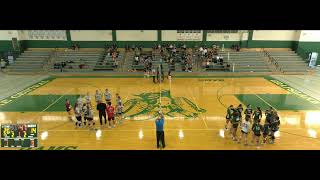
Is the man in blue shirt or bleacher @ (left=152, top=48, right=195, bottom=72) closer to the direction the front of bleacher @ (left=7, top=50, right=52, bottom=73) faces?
the man in blue shirt

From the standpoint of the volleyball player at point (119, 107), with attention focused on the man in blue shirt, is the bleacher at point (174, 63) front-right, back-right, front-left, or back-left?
back-left

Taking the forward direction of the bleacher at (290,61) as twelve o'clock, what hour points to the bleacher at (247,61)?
the bleacher at (247,61) is roughly at 2 o'clock from the bleacher at (290,61).

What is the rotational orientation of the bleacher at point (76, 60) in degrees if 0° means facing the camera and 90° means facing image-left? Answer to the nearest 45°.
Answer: approximately 0°

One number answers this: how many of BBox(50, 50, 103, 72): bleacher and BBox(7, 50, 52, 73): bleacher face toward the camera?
2

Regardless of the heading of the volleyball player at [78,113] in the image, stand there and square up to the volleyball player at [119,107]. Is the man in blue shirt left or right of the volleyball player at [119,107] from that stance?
right

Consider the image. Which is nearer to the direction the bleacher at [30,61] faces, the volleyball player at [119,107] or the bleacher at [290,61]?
the volleyball player

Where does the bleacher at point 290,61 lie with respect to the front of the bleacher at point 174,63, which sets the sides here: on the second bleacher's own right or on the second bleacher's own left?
on the second bleacher's own left

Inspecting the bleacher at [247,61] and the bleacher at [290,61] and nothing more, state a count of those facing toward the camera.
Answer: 2

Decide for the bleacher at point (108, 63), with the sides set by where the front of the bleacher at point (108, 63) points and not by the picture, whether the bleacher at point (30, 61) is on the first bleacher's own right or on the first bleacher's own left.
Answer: on the first bleacher's own right
